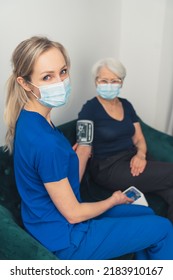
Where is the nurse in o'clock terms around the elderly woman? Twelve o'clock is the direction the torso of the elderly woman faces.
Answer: The nurse is roughly at 2 o'clock from the elderly woman.

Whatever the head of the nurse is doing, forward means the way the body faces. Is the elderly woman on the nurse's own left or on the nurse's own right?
on the nurse's own left

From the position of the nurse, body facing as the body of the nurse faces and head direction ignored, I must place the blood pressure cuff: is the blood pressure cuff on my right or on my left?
on my left

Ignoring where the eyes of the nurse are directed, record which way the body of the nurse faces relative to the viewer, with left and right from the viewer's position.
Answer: facing to the right of the viewer
